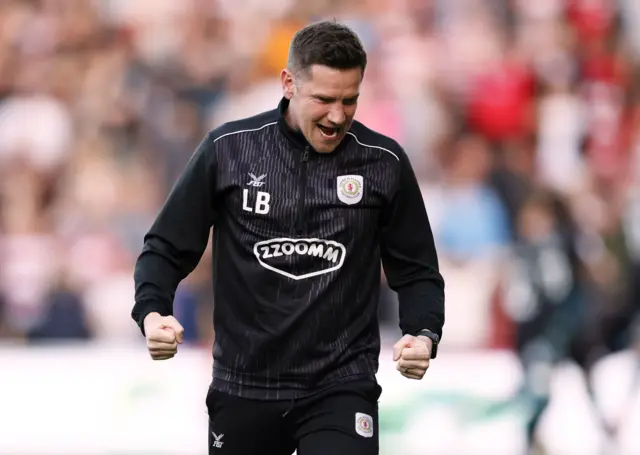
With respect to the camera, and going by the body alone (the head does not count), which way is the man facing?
toward the camera
